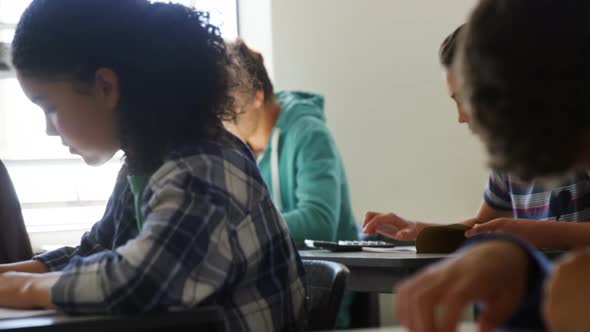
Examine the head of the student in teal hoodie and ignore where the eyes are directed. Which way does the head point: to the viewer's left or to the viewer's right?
to the viewer's left

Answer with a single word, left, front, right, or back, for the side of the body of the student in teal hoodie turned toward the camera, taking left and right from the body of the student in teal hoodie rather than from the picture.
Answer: left
